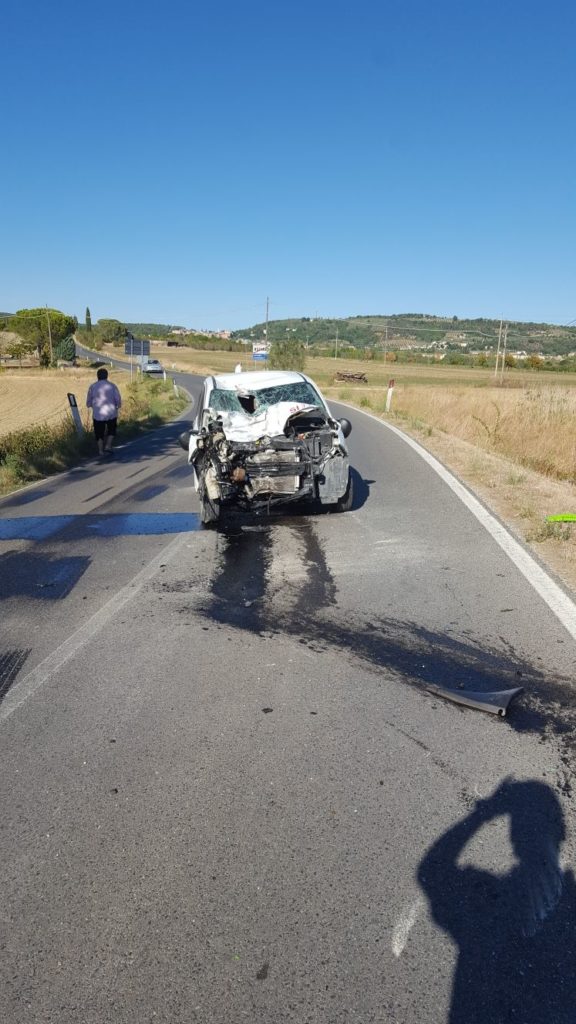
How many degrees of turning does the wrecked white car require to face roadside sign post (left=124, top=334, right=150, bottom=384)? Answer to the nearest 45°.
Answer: approximately 180°

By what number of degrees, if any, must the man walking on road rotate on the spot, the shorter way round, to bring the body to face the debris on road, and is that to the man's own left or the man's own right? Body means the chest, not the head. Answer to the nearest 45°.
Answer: approximately 180°

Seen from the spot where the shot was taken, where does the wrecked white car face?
facing the viewer

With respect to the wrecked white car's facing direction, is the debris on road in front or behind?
in front

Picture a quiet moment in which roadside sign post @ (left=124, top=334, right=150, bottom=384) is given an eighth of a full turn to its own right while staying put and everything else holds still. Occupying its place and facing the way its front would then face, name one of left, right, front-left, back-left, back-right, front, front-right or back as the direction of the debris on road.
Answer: back-right

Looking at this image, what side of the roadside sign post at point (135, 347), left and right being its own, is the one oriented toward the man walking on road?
back

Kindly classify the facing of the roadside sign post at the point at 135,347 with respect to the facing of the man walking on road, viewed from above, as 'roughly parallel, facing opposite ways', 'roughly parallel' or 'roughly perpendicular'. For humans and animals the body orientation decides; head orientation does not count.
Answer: roughly parallel

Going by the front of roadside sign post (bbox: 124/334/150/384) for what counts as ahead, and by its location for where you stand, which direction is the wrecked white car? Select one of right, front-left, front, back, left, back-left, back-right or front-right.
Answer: back

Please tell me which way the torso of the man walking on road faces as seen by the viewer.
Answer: away from the camera

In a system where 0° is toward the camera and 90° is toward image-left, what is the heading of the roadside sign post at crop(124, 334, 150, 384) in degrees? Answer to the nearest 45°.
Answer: approximately 180°

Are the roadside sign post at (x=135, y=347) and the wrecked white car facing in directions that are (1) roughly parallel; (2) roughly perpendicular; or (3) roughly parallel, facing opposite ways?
roughly parallel, facing opposite ways
